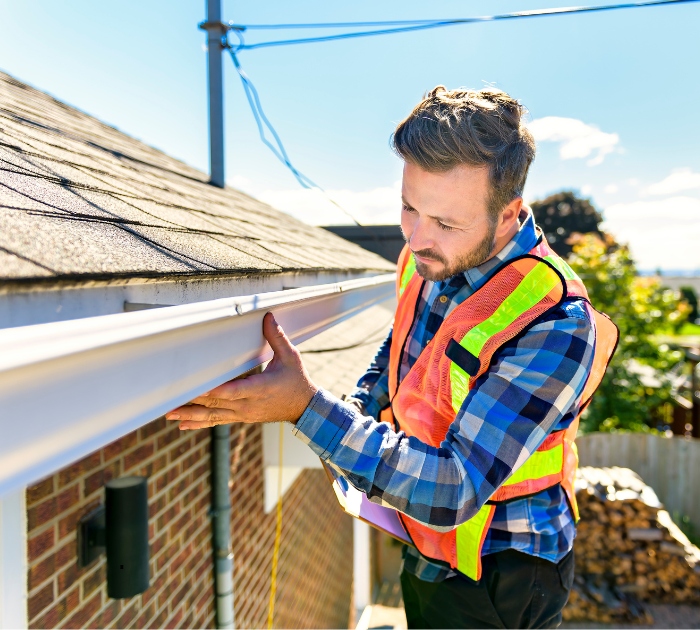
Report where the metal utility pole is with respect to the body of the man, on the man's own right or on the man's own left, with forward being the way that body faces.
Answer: on the man's own right

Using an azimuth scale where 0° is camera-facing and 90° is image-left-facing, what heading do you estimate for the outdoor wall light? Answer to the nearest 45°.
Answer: approximately 315°

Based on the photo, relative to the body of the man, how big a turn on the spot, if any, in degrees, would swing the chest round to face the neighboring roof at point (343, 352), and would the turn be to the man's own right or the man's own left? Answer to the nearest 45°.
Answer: approximately 135° to the man's own right

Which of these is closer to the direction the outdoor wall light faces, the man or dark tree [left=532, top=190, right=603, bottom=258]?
the man

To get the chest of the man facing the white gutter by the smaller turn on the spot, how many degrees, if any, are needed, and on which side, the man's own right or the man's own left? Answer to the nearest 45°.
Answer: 0° — they already face it

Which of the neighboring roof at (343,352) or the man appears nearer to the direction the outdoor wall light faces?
the man

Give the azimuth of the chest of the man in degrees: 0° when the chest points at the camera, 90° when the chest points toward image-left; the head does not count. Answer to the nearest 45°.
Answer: approximately 45°
